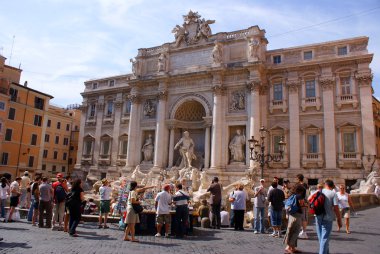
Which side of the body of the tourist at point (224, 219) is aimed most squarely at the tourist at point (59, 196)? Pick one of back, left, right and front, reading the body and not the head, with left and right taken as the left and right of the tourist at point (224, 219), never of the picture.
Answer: left

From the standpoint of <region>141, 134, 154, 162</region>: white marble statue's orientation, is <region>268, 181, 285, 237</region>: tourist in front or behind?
in front

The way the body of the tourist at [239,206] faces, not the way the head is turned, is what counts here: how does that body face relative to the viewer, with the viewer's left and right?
facing away from the viewer

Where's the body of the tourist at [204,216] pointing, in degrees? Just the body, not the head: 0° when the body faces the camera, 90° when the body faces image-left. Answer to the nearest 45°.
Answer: approximately 180°

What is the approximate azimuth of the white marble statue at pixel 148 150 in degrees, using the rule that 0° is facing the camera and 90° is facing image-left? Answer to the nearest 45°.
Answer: approximately 0°

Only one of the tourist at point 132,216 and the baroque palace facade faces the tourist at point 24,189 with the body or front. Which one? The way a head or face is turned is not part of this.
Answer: the baroque palace facade
